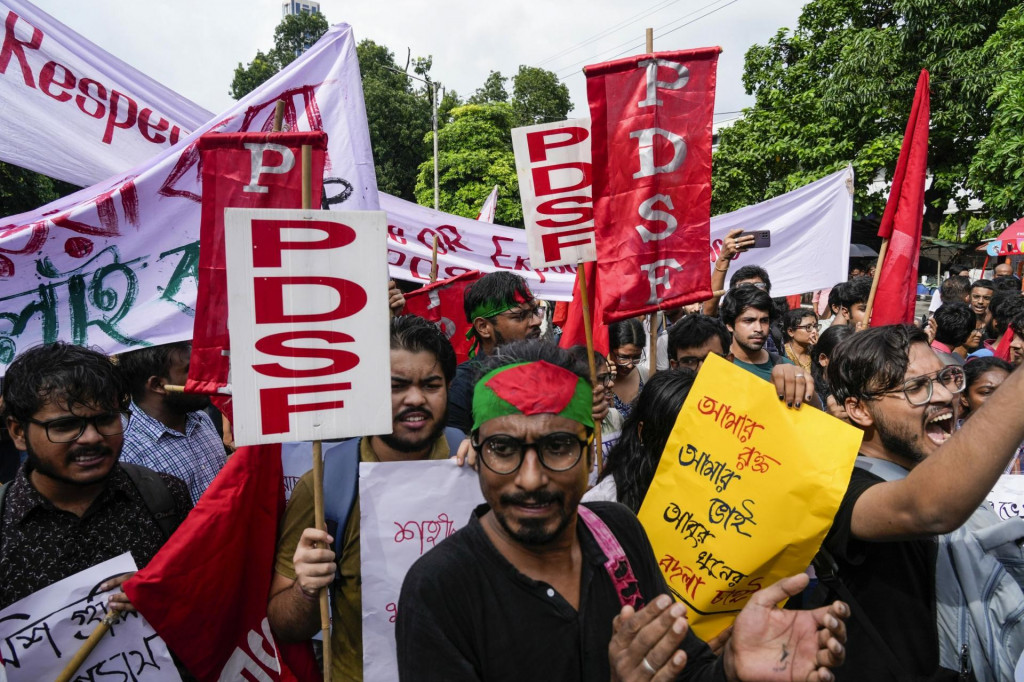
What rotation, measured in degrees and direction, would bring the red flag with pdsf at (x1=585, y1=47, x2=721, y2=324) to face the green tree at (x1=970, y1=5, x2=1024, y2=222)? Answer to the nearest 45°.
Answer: approximately 135° to its left

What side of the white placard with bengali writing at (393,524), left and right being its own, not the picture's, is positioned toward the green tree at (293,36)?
back

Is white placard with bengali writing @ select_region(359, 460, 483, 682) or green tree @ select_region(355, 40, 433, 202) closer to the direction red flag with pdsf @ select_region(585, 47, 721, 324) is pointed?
the white placard with bengali writing

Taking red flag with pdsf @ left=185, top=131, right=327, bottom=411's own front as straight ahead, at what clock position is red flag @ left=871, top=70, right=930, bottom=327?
The red flag is roughly at 9 o'clock from the red flag with pdsf.

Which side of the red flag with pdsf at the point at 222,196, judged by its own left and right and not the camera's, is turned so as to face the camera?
front

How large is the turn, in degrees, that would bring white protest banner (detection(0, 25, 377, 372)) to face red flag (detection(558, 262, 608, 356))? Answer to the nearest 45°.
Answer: approximately 90° to its left

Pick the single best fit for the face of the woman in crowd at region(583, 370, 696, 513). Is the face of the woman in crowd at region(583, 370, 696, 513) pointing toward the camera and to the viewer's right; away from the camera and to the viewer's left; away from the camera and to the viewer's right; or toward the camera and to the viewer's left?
away from the camera and to the viewer's right

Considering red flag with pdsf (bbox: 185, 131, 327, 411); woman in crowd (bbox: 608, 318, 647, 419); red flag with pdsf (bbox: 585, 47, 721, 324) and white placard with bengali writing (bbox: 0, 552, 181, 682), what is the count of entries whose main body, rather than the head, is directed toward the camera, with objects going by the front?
4

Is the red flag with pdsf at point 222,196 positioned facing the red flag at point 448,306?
no

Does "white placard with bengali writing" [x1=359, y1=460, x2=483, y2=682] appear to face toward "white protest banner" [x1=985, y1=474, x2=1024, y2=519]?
no

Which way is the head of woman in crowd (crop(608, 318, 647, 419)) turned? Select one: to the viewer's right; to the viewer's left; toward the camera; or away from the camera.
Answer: toward the camera

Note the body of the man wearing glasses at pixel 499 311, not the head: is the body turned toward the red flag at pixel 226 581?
no

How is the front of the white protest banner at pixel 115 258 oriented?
toward the camera

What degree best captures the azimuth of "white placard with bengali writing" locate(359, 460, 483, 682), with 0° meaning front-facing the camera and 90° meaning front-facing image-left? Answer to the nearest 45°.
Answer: approximately 0°

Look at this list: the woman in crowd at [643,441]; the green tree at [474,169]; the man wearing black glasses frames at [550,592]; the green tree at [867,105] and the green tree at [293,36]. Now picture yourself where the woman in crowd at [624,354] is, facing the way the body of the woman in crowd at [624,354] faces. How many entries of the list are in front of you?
2

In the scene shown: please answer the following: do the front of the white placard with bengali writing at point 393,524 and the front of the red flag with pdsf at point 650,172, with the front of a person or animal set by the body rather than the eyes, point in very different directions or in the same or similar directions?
same or similar directions
